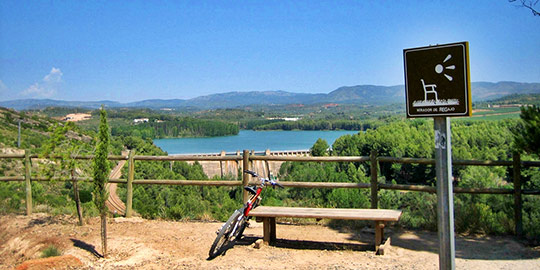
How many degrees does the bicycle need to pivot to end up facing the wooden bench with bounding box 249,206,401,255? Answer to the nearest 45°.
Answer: approximately 135° to its left

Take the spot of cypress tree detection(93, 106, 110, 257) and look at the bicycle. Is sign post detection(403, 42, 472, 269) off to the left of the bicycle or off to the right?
right

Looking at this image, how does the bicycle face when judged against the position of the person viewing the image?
facing the viewer and to the left of the viewer

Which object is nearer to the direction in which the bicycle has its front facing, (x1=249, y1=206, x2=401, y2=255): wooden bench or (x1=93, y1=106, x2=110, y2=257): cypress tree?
the cypress tree

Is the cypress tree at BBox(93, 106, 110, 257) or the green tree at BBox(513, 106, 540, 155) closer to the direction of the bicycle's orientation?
the cypress tree
